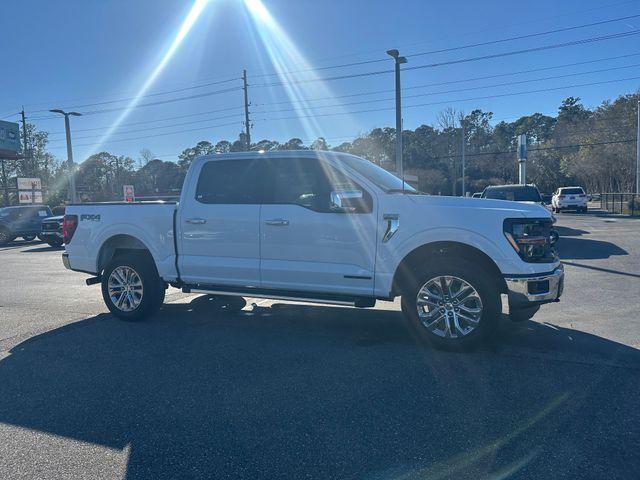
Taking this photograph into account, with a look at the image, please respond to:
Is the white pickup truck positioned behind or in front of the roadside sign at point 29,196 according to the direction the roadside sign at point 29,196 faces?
in front

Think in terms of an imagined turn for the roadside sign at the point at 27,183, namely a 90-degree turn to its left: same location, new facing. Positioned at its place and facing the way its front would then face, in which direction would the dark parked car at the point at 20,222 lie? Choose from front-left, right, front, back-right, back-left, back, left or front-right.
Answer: right

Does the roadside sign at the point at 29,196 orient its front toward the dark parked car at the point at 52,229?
yes

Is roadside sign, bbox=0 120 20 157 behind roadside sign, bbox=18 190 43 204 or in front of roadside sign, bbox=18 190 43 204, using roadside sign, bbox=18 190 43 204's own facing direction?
behind

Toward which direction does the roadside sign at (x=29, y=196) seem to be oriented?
toward the camera

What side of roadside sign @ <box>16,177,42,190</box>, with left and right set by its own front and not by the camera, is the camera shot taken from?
front

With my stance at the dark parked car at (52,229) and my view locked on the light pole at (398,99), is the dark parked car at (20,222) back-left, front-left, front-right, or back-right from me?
back-left

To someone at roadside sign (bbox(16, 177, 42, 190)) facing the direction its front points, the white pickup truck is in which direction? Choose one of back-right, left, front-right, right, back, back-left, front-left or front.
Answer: front

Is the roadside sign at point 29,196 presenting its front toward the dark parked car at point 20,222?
yes

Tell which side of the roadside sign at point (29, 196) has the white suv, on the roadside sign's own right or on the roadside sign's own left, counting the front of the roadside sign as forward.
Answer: on the roadside sign's own left

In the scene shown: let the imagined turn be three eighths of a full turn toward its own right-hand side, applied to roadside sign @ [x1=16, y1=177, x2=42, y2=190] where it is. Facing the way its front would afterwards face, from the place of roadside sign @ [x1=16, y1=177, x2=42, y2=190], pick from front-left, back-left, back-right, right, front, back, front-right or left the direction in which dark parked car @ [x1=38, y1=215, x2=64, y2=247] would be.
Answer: back-left
